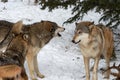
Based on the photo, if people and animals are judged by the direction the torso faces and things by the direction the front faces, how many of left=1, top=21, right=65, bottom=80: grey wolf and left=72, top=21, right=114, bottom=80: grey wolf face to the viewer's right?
1

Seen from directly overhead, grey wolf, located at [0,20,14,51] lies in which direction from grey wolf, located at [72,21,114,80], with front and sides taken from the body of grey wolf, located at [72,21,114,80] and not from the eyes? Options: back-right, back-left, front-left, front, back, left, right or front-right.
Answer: front-right

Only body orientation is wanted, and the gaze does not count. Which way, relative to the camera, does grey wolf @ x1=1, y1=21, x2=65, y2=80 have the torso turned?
to the viewer's right

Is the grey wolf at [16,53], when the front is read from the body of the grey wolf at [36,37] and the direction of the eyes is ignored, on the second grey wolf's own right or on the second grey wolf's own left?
on the second grey wolf's own right
